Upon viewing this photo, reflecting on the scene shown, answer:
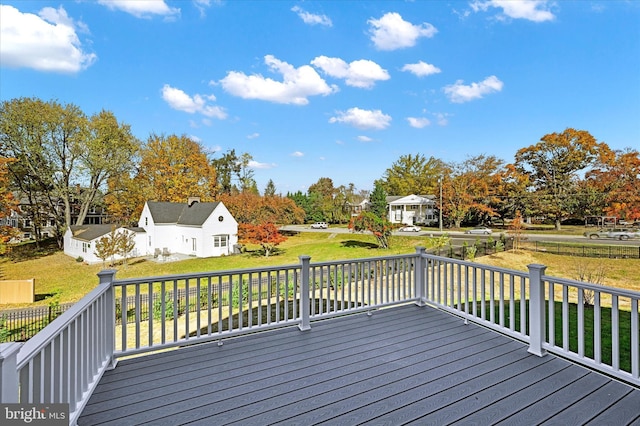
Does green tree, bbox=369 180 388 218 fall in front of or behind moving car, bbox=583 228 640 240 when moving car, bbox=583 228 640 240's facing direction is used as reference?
in front

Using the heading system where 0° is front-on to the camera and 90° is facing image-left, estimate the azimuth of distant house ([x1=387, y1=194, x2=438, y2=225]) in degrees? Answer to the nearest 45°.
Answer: approximately 0°

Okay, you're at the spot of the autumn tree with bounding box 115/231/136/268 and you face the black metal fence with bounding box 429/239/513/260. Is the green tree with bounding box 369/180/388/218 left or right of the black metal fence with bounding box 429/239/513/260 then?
left

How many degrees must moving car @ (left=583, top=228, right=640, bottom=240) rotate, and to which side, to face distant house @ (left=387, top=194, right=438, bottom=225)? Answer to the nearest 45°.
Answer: approximately 45° to its right

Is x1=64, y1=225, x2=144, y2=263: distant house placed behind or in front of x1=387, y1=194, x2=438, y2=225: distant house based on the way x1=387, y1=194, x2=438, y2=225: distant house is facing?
in front

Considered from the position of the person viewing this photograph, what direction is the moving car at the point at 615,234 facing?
facing to the left of the viewer

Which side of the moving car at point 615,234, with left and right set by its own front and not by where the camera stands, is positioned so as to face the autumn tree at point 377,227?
front

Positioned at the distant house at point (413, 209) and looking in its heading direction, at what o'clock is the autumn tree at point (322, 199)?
The autumn tree is roughly at 3 o'clock from the distant house.

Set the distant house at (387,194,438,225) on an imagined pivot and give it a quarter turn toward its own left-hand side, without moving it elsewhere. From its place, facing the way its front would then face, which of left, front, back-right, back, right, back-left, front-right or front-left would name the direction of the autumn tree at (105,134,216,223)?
back-right

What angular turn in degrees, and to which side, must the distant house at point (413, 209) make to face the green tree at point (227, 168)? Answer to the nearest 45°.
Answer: approximately 45° to its right

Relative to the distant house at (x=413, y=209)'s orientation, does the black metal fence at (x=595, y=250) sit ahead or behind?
ahead

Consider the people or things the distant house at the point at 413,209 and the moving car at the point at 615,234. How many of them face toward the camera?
1

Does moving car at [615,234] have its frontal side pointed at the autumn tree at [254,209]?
yes
